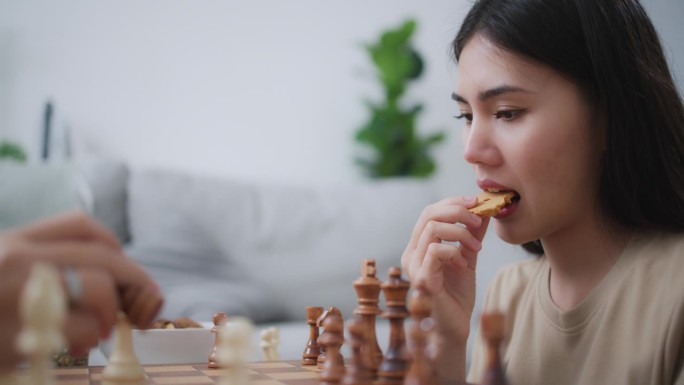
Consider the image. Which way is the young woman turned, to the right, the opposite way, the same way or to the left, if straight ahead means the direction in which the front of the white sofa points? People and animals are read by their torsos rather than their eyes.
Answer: to the right

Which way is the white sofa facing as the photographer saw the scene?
facing the viewer

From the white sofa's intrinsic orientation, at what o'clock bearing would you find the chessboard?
The chessboard is roughly at 12 o'clock from the white sofa.

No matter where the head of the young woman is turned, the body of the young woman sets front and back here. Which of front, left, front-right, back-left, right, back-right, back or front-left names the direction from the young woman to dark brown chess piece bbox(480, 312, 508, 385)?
front-left

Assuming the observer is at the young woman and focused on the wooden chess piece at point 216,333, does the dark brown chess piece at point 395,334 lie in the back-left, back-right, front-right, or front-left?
front-left

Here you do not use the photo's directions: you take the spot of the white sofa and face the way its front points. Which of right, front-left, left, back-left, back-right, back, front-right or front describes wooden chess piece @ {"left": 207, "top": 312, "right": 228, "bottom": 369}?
front

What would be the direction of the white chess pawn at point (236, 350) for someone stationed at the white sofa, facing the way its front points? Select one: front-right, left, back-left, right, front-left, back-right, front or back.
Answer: front

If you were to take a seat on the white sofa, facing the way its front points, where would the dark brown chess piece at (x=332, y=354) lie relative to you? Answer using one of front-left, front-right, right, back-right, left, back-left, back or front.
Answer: front

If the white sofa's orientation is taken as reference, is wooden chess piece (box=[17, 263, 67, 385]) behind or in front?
in front

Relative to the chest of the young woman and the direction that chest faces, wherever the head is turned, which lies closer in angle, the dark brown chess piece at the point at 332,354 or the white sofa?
the dark brown chess piece

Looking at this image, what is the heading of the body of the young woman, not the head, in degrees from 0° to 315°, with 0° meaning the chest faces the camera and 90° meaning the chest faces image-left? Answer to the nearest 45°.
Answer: approximately 45°

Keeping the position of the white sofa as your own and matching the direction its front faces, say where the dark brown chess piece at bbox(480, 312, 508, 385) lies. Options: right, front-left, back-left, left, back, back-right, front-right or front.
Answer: front

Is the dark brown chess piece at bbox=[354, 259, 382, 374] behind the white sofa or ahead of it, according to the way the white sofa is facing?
ahead

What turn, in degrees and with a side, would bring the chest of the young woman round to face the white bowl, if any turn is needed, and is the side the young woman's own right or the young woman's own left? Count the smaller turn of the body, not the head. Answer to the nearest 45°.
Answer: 0° — they already face it

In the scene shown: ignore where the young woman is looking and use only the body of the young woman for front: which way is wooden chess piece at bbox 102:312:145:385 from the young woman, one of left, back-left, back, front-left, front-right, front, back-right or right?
front

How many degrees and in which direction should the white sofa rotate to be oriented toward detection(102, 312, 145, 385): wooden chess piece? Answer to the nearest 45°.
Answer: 0° — it already faces it

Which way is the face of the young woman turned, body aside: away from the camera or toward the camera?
toward the camera

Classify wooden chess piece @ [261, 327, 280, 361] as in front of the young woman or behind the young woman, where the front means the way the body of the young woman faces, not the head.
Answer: in front

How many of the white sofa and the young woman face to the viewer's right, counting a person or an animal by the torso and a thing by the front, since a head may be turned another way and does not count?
0
